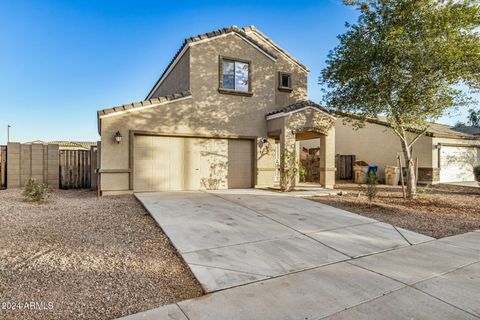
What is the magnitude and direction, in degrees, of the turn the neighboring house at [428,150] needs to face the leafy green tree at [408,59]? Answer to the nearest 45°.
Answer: approximately 45° to its right

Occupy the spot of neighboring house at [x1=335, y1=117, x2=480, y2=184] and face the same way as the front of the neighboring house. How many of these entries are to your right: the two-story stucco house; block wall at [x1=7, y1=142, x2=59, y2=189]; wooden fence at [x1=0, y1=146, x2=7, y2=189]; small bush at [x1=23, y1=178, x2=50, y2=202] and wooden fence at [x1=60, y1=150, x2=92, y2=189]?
5

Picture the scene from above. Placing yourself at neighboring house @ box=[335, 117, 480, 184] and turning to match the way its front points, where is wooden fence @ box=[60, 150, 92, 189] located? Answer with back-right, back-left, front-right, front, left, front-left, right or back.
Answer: right

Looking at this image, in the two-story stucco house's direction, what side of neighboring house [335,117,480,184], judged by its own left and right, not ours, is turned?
right

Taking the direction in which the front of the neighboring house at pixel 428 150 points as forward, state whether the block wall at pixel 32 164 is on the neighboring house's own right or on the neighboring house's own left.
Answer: on the neighboring house's own right

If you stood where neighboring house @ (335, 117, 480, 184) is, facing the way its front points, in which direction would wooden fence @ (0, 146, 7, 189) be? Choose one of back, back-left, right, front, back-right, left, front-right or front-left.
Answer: right

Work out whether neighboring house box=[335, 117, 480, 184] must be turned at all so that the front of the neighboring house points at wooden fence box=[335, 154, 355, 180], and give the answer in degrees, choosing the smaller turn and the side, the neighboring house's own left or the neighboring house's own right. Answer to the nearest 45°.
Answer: approximately 135° to the neighboring house's own right

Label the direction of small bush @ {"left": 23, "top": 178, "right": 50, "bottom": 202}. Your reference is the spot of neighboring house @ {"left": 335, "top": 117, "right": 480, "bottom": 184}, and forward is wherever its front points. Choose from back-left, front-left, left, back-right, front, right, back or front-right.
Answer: right

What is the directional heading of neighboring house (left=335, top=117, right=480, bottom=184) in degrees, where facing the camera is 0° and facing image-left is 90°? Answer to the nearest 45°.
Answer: approximately 315°

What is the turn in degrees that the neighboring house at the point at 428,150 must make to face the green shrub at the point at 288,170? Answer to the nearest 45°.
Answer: approximately 90° to its right
